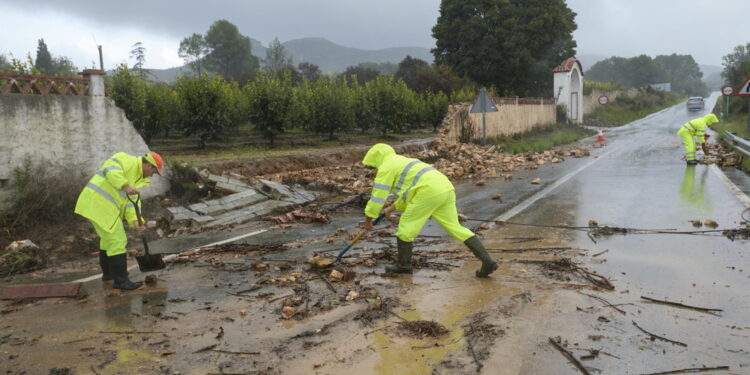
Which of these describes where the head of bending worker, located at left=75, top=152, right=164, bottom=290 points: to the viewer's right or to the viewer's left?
to the viewer's right

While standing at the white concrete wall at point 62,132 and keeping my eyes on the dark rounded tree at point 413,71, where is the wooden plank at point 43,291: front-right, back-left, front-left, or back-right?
back-right

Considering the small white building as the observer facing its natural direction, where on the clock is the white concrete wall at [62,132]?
The white concrete wall is roughly at 2 o'clock from the small white building.

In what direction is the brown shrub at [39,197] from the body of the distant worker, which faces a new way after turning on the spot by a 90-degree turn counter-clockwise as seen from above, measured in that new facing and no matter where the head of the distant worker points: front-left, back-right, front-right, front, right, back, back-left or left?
back-left

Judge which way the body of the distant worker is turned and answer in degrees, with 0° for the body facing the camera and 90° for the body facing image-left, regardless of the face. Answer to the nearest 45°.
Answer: approximately 270°

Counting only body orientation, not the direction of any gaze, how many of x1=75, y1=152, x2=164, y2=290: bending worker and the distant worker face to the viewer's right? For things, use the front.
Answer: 2

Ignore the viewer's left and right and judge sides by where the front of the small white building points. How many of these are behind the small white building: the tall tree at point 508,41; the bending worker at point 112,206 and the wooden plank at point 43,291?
1

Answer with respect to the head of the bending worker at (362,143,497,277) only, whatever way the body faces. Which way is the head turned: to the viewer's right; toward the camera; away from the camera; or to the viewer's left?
to the viewer's left

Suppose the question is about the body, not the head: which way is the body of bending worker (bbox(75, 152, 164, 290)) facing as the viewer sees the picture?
to the viewer's right

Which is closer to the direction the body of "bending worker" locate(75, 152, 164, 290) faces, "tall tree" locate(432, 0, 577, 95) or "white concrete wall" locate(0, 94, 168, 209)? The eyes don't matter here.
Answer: the tall tree

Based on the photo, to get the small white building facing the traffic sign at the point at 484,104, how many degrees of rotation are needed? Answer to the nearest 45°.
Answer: approximately 45° to its right

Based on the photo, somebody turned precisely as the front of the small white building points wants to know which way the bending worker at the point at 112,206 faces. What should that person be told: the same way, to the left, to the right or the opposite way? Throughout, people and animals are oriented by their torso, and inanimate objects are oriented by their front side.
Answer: to the left
